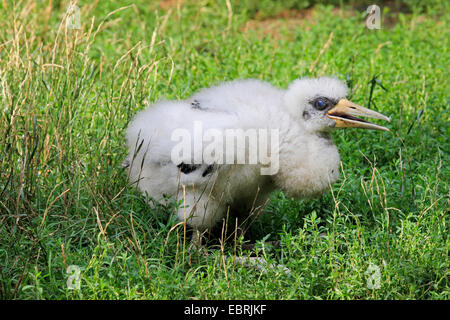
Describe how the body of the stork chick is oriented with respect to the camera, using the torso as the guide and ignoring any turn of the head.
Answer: to the viewer's right
